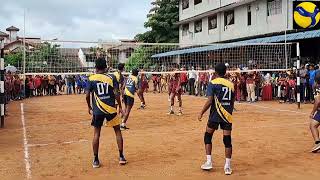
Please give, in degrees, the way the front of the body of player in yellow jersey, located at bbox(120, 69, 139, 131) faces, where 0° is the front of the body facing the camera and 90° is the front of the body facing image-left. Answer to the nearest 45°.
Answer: approximately 225°

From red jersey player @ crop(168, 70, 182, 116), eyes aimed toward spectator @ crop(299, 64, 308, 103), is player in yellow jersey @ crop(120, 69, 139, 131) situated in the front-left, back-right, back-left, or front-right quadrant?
back-right

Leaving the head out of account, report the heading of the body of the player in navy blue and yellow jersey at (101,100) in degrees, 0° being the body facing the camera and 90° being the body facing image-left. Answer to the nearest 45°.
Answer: approximately 180°

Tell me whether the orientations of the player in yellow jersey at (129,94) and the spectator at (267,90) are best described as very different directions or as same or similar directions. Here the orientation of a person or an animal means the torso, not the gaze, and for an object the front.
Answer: very different directions

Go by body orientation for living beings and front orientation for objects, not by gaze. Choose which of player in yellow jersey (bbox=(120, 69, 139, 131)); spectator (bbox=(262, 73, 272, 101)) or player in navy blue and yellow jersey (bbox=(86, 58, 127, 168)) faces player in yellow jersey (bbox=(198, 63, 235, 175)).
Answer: the spectator

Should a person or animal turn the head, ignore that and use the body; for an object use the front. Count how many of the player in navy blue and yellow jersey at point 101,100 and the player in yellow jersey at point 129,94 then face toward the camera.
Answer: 0

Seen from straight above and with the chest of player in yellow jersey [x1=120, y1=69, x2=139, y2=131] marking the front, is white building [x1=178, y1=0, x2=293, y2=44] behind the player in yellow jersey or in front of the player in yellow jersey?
in front

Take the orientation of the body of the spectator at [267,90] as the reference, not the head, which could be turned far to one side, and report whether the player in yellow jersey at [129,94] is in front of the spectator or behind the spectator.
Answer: in front

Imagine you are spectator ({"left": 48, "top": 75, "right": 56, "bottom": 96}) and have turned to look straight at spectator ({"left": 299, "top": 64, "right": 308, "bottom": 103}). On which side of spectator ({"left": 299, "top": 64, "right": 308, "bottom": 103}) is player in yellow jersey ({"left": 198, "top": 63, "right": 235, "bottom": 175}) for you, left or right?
right

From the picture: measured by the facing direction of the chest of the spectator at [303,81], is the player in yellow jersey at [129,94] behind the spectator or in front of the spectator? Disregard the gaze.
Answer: in front

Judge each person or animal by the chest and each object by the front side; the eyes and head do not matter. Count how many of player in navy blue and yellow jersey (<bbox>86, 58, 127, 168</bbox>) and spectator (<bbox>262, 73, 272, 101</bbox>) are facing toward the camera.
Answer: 1
